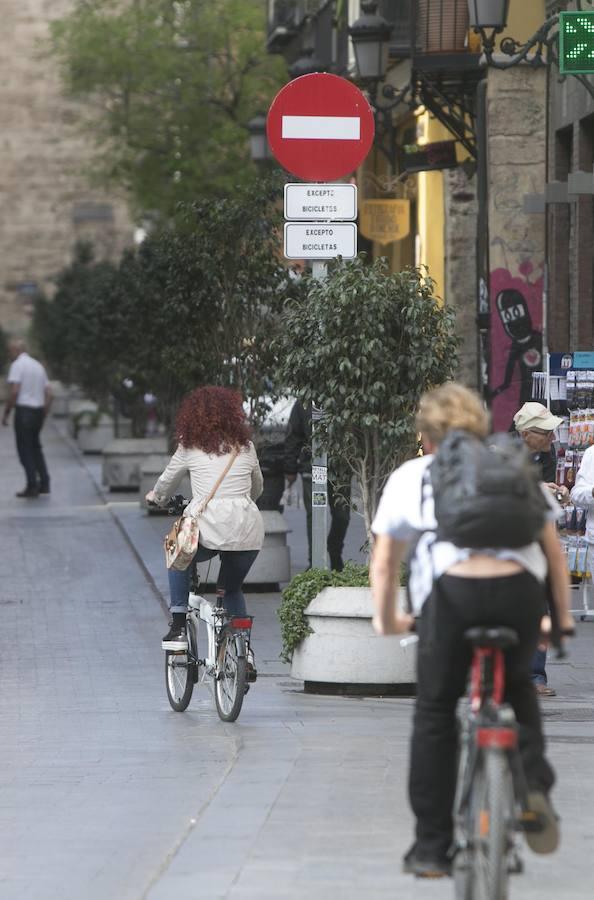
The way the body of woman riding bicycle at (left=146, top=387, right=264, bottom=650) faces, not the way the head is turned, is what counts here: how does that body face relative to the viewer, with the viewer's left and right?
facing away from the viewer and to the left of the viewer

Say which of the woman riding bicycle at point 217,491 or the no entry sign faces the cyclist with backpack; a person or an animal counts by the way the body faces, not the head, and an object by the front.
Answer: the no entry sign

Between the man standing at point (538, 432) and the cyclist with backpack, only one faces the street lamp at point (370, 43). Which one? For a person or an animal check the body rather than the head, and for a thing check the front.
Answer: the cyclist with backpack

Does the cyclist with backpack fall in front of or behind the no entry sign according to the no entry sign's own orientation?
in front

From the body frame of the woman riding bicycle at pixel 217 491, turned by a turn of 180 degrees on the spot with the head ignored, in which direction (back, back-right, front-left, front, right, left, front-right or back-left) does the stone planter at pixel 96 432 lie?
back-left

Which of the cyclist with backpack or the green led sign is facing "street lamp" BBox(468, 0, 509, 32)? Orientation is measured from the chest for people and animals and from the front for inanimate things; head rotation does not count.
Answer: the cyclist with backpack

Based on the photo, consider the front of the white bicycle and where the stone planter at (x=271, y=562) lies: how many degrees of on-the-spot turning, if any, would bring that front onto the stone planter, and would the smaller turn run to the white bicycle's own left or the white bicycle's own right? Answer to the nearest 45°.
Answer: approximately 45° to the white bicycle's own right

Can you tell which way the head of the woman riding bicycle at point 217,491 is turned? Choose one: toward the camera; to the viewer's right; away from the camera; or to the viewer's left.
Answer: away from the camera

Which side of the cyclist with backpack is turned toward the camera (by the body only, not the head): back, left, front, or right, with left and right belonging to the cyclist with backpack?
back

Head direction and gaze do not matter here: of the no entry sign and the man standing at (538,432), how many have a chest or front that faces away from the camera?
0

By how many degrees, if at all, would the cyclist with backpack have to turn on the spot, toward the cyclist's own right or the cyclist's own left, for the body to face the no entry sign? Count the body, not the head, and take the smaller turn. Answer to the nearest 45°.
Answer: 0° — they already face it
